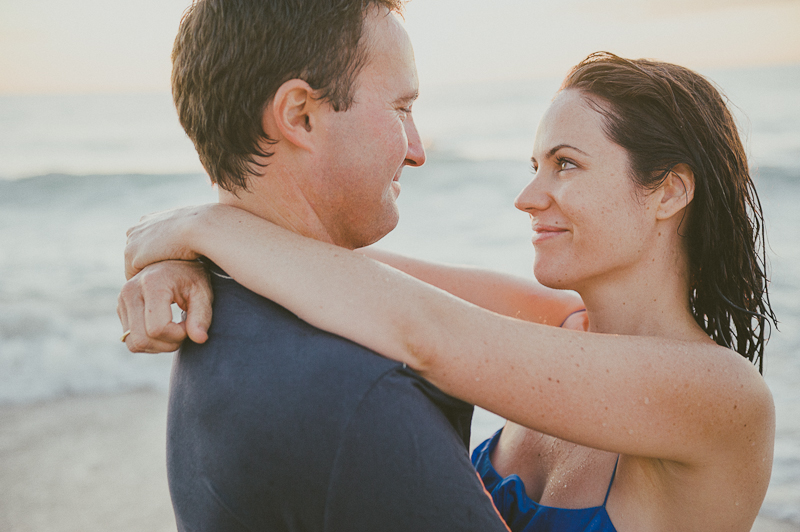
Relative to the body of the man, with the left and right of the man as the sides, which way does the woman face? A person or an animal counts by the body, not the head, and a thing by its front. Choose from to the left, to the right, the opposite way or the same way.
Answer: the opposite way

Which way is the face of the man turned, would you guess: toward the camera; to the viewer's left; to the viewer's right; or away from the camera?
to the viewer's right

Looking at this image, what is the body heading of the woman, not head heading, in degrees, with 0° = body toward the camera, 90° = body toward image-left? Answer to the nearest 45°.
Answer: approximately 45°

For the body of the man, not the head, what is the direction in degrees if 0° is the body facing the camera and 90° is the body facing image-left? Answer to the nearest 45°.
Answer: approximately 225°
